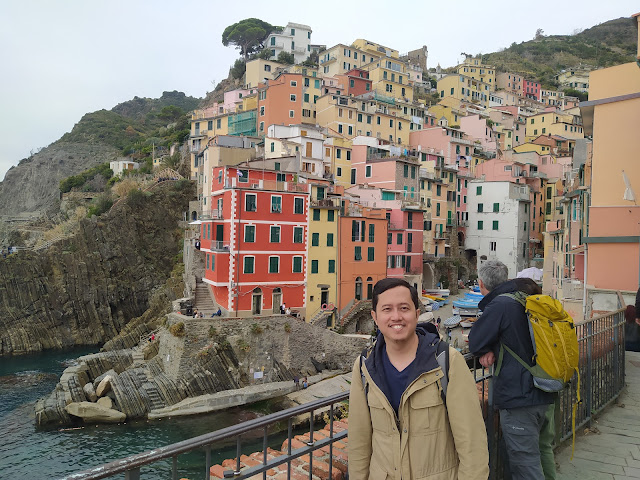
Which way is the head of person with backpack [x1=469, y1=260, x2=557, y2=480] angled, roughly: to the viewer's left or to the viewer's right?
to the viewer's left

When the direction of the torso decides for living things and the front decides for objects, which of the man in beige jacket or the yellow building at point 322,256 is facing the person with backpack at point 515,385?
the yellow building

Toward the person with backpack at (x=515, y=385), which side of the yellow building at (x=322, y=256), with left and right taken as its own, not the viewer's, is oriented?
front

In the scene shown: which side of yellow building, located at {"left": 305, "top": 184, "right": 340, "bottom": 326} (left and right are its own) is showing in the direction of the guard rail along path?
front

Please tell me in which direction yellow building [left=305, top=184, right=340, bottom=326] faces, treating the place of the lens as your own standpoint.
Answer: facing the viewer

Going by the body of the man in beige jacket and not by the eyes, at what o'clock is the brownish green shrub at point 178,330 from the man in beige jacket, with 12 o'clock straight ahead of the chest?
The brownish green shrub is roughly at 5 o'clock from the man in beige jacket.

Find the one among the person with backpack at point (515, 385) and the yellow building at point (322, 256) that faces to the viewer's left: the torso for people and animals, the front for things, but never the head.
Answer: the person with backpack

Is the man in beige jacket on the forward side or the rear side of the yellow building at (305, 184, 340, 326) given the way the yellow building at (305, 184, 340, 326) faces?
on the forward side

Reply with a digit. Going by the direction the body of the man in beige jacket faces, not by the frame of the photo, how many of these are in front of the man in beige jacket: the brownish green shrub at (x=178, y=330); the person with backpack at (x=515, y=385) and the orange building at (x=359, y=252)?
0

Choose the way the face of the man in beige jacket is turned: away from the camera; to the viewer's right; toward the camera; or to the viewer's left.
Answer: toward the camera
